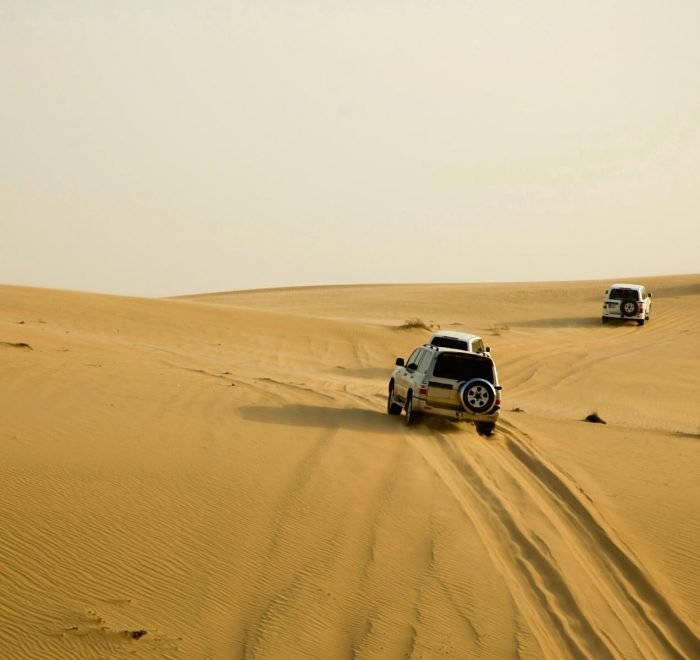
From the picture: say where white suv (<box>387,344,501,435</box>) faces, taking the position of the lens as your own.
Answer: facing away from the viewer and to the left of the viewer

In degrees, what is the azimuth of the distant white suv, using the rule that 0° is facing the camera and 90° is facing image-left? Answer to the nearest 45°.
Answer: approximately 180°

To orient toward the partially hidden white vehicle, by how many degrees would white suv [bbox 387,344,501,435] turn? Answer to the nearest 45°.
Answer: approximately 45° to its right

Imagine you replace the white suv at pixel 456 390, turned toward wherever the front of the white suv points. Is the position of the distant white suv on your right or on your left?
on your right

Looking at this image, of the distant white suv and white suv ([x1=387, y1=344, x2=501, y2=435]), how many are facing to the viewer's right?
0

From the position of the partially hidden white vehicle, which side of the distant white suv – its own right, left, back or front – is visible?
back

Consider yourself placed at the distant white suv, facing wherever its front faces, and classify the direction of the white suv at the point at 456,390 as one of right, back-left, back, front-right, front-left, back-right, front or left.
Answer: back
